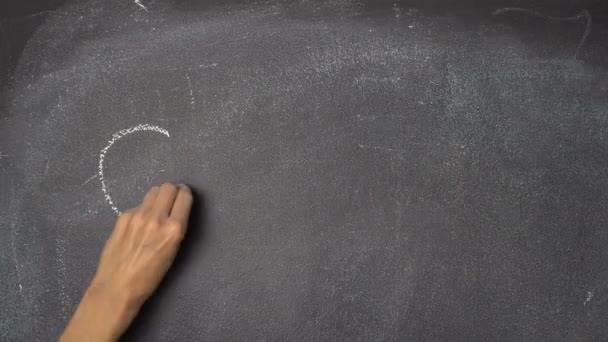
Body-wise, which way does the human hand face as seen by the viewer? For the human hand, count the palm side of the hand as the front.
away from the camera
